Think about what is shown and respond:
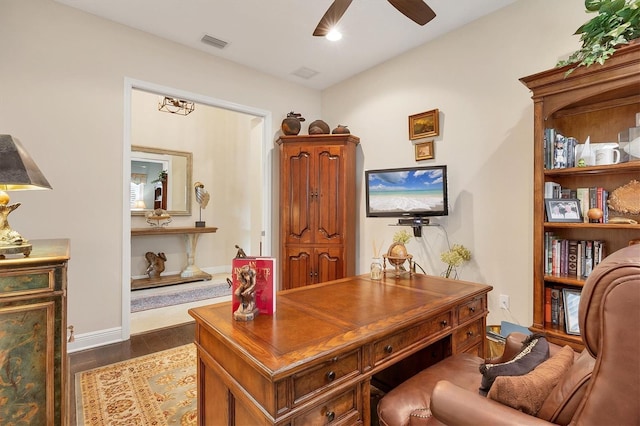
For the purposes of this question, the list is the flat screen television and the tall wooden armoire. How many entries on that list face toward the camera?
2

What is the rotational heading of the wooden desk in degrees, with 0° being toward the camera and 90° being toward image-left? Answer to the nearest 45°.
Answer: approximately 315°

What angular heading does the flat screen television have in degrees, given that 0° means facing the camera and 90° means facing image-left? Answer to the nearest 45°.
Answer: approximately 0°

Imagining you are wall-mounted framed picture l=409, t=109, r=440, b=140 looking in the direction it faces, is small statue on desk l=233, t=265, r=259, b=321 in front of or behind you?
in front

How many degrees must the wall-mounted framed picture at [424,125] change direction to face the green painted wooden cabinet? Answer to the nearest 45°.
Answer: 0° — it already faces it

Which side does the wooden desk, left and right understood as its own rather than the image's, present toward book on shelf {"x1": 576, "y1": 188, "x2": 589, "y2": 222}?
left

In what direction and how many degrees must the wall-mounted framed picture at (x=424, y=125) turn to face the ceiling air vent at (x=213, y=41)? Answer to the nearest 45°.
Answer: approximately 45° to its right

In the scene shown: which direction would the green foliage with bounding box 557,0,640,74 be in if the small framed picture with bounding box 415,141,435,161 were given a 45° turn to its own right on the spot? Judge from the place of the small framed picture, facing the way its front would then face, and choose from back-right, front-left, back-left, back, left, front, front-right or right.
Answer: back-left

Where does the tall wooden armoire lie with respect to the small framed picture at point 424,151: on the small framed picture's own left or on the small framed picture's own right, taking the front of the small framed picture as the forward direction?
on the small framed picture's own right

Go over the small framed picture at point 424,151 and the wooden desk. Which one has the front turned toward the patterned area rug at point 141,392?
the small framed picture

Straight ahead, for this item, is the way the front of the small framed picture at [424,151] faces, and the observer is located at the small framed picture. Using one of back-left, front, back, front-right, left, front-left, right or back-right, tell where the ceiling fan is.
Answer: front-left

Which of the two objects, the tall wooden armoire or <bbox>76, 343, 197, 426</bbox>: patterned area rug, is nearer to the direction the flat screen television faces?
the patterned area rug

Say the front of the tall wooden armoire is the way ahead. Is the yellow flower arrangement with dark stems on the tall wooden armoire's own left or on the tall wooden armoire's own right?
on the tall wooden armoire's own left

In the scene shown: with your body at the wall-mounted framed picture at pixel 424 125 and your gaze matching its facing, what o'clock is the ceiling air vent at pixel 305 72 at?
The ceiling air vent is roughly at 2 o'clock from the wall-mounted framed picture.

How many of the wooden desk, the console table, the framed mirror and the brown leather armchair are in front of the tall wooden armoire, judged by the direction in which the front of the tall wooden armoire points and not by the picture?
2

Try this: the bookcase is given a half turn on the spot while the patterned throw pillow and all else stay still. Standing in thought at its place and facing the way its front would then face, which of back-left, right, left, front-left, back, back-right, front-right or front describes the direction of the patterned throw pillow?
back-right
